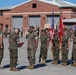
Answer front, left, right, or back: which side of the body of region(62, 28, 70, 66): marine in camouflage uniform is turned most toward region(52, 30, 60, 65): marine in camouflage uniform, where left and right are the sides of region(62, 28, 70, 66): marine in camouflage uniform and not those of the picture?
right
